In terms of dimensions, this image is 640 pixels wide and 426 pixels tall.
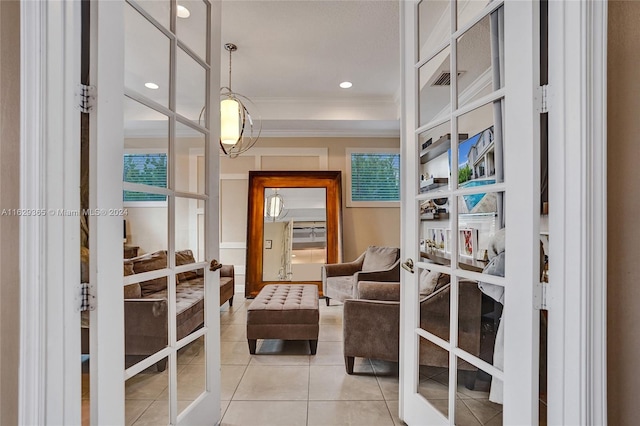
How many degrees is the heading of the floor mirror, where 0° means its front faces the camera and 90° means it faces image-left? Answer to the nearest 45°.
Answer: approximately 0°

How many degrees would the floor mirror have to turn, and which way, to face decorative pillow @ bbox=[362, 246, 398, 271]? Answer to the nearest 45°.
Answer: approximately 45° to its left

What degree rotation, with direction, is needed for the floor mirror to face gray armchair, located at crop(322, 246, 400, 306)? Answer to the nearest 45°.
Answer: approximately 45° to its left

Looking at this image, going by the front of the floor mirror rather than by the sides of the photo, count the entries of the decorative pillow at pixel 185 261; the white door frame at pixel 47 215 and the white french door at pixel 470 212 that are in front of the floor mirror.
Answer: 3

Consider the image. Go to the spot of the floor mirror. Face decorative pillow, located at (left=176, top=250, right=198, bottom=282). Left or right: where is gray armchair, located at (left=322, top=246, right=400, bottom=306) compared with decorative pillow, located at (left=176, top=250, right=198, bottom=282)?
left

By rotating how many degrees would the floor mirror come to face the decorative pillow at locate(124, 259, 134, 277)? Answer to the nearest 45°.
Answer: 0° — it already faces it

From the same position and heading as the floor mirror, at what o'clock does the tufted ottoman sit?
The tufted ottoman is roughly at 12 o'clock from the floor mirror.

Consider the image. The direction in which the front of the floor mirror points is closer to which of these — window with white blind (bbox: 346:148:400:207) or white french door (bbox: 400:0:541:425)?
the white french door
